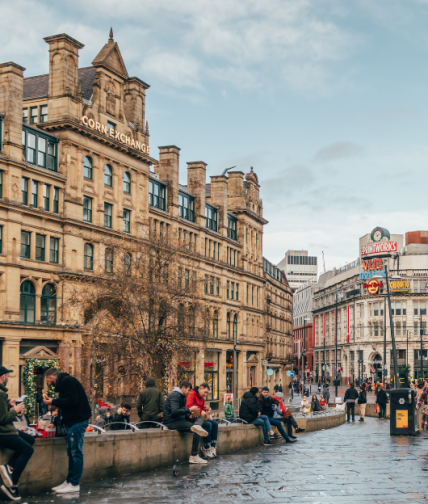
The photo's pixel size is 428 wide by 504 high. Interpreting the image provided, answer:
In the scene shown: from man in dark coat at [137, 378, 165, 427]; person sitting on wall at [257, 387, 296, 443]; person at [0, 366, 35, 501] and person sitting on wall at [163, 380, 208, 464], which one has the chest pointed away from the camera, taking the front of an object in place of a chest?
the man in dark coat

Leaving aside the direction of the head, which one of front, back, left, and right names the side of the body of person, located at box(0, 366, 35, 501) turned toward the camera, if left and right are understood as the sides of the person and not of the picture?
right

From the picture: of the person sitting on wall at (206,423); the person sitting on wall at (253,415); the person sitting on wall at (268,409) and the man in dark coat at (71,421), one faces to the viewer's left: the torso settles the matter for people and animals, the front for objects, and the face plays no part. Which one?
the man in dark coat

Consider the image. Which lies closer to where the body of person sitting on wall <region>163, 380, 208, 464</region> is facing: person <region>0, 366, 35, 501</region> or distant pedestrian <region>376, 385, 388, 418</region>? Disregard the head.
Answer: the distant pedestrian

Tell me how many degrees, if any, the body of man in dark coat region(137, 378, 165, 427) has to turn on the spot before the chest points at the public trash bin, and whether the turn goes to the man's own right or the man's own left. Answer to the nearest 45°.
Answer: approximately 45° to the man's own right

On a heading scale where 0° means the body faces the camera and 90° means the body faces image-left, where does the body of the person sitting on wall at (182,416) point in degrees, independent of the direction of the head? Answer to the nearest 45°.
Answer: approximately 270°

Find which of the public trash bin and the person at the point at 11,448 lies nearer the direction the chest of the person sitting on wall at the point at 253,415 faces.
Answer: the public trash bin

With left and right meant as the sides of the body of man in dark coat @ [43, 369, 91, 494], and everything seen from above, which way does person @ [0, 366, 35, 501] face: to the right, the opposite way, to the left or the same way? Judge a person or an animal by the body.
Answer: the opposite way

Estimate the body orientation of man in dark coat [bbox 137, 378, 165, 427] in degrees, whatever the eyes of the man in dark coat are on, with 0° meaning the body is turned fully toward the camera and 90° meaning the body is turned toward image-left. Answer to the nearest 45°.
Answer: approximately 180°

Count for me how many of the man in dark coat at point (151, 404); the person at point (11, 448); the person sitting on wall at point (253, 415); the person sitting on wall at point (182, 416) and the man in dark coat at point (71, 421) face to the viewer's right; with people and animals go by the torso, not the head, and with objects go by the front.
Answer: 3

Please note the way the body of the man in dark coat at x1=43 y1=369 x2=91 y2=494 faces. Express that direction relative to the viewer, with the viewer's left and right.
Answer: facing to the left of the viewer
